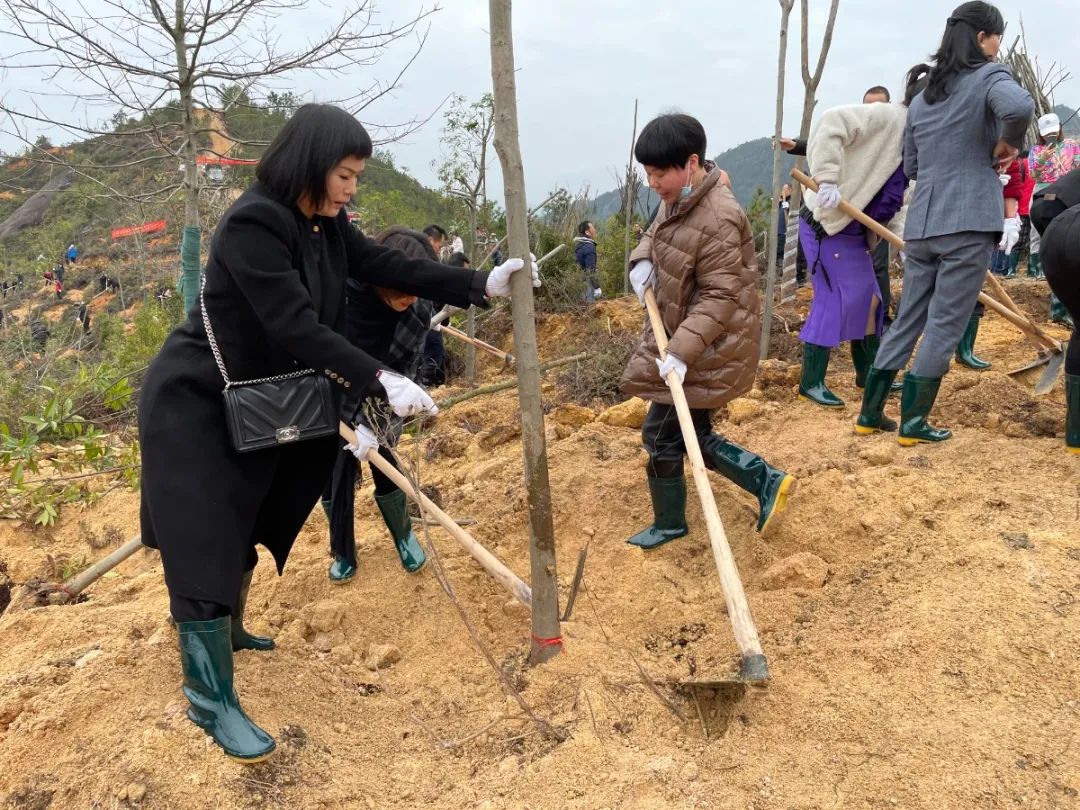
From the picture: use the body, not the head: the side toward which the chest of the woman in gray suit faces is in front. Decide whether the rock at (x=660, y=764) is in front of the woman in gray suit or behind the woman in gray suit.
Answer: behind

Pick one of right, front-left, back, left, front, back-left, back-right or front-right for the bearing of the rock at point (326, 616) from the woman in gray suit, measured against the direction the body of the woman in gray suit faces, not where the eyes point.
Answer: back

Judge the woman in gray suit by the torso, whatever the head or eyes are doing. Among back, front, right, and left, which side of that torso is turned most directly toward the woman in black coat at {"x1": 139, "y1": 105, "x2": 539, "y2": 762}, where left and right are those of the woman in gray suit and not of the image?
back

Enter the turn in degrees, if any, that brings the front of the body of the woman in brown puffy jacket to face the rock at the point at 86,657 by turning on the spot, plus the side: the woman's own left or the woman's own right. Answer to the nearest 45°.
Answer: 0° — they already face it

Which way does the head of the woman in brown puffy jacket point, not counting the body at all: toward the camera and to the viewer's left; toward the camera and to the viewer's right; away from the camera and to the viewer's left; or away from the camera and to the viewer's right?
toward the camera and to the viewer's left

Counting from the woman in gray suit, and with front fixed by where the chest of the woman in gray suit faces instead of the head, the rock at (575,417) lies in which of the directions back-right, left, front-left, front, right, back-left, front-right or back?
back-left

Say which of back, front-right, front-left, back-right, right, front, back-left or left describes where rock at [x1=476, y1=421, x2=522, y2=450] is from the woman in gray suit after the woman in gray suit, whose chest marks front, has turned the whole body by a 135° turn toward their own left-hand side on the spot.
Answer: front

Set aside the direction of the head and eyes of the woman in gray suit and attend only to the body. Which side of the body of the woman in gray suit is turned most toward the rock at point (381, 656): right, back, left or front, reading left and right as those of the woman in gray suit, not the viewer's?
back

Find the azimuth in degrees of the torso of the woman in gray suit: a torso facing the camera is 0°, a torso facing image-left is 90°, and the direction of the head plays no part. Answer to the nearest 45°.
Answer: approximately 225°

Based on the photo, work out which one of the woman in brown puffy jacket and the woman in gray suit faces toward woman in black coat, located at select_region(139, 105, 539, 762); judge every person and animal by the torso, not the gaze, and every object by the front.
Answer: the woman in brown puffy jacket

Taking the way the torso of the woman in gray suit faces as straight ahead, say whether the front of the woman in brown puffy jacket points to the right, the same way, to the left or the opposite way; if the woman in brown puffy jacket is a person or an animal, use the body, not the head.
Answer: the opposite way

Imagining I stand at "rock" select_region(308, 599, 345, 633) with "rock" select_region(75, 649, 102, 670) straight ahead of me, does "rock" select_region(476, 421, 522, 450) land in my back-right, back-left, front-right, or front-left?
back-right

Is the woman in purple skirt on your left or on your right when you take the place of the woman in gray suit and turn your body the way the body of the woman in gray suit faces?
on your left

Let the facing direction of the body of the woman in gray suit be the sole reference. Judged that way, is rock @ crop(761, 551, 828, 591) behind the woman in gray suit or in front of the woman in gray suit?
behind

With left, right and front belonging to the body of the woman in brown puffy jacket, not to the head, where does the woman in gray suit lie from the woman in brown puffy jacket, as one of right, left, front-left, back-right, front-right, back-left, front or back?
back
